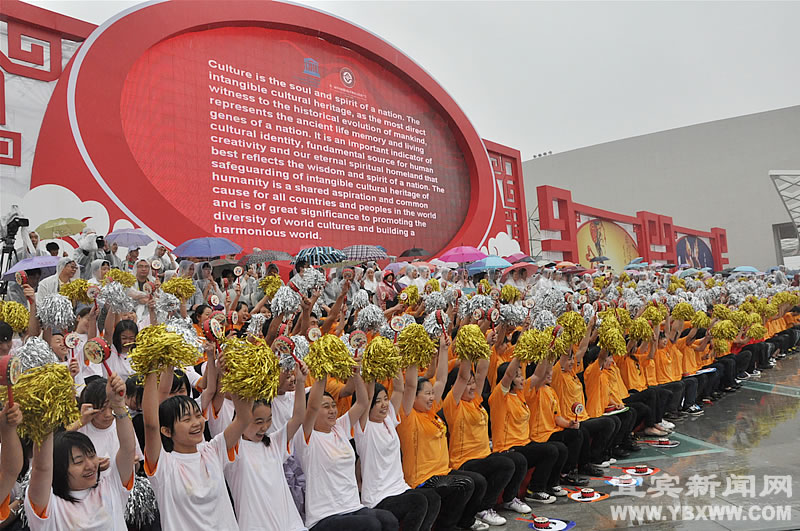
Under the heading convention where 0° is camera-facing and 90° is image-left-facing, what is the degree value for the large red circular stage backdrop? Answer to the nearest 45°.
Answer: approximately 315°
